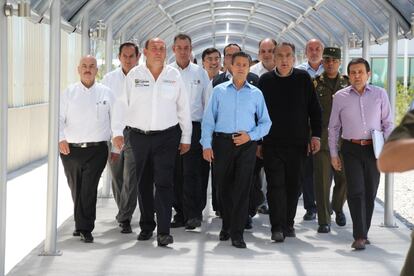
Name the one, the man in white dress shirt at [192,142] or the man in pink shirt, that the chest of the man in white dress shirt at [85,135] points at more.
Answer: the man in pink shirt

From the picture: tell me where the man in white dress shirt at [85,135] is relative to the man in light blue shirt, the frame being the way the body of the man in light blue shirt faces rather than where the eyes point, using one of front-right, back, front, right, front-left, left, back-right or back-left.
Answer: right

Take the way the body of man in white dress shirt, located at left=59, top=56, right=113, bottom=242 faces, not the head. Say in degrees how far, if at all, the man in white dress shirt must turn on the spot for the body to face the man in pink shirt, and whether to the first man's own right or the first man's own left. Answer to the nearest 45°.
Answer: approximately 90° to the first man's own left

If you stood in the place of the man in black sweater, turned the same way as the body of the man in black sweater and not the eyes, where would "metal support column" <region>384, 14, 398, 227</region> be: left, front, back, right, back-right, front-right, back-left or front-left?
back-left

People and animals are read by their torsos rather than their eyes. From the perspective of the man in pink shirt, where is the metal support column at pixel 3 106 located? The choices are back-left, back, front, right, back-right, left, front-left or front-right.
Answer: front-right

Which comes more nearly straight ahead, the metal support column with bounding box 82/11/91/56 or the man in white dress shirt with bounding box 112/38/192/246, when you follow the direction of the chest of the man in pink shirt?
the man in white dress shirt

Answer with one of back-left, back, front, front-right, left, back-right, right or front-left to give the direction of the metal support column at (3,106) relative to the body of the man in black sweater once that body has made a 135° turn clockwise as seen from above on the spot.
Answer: left

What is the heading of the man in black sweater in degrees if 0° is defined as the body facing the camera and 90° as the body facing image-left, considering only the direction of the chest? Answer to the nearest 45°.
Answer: approximately 0°

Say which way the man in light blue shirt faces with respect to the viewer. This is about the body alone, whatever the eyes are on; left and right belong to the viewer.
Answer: facing the viewer
